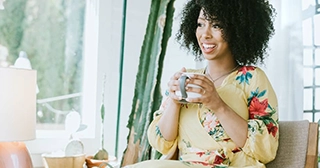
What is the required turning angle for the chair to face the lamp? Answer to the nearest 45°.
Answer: approximately 45° to its right

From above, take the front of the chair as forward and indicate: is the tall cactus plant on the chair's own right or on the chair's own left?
on the chair's own right

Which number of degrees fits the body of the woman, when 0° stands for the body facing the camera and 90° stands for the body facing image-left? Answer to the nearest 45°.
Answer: approximately 45°

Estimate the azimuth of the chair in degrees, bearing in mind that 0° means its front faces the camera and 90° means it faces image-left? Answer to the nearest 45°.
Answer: approximately 45°

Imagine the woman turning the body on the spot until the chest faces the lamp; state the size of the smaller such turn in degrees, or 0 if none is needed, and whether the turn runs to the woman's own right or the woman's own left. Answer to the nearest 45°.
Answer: approximately 45° to the woman's own right
